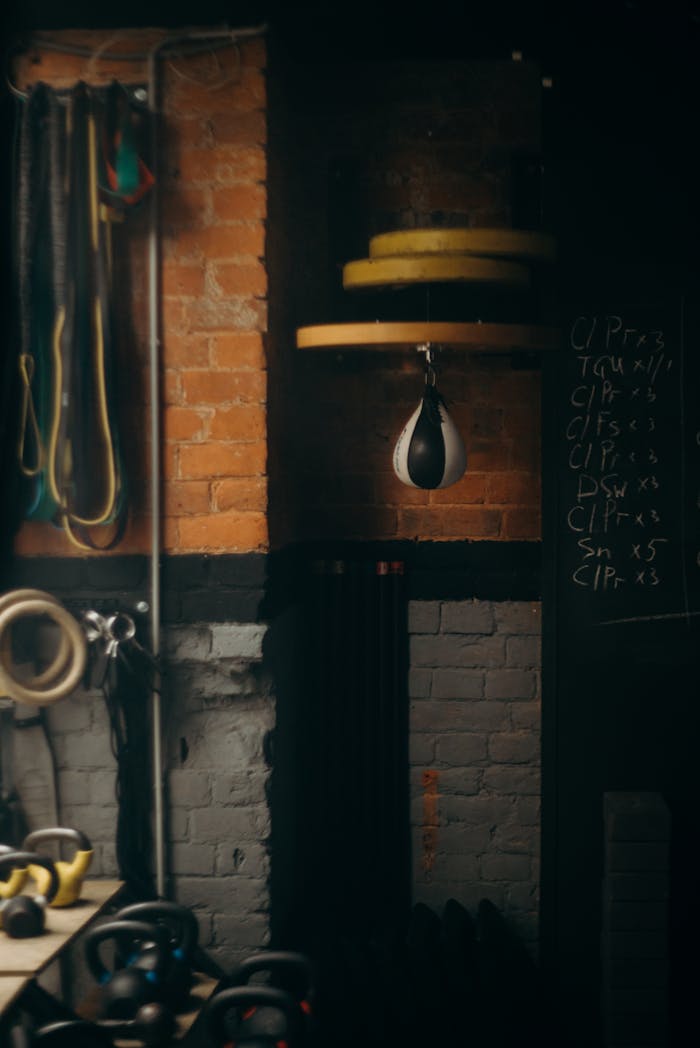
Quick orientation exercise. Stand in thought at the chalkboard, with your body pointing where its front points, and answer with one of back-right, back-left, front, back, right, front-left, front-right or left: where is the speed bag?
front-right

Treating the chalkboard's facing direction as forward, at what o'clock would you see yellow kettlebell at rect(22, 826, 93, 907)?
The yellow kettlebell is roughly at 2 o'clock from the chalkboard.

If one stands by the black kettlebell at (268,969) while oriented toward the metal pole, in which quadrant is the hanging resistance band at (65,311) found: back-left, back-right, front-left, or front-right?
front-left

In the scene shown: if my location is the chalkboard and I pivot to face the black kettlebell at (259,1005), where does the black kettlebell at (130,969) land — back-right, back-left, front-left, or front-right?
front-right

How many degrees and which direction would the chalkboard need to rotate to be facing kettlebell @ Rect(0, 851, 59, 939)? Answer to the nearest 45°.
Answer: approximately 45° to its right

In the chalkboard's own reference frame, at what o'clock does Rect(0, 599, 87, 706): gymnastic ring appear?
The gymnastic ring is roughly at 2 o'clock from the chalkboard.

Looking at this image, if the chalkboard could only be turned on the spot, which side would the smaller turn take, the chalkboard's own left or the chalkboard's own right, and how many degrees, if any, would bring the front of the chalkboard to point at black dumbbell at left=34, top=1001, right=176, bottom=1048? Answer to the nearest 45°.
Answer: approximately 45° to the chalkboard's own right

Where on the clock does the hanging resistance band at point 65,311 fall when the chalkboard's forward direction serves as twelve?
The hanging resistance band is roughly at 2 o'clock from the chalkboard.

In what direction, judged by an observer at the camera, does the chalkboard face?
facing the viewer

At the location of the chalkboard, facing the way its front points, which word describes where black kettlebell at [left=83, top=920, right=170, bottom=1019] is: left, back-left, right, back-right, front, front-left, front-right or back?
front-right
